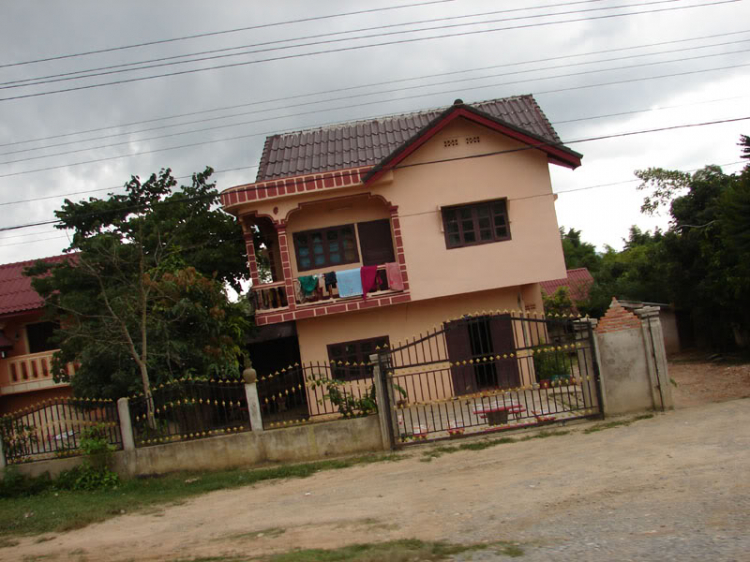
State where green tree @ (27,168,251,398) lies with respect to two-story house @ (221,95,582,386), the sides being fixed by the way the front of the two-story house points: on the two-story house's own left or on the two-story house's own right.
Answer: on the two-story house's own right

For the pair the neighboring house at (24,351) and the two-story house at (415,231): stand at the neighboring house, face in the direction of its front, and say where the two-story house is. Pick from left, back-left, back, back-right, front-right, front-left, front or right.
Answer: front-left

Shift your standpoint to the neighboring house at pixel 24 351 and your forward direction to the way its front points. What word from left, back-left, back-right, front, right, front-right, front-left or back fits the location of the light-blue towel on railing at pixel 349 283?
front-left

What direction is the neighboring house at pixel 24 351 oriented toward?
toward the camera

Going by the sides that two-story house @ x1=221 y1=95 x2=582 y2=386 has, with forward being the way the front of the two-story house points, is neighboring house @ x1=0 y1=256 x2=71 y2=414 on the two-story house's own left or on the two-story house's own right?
on the two-story house's own right

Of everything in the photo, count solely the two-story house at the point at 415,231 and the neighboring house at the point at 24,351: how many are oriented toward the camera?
2

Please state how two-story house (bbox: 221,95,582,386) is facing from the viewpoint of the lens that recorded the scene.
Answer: facing the viewer

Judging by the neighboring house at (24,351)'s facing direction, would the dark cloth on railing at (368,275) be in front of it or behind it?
in front
